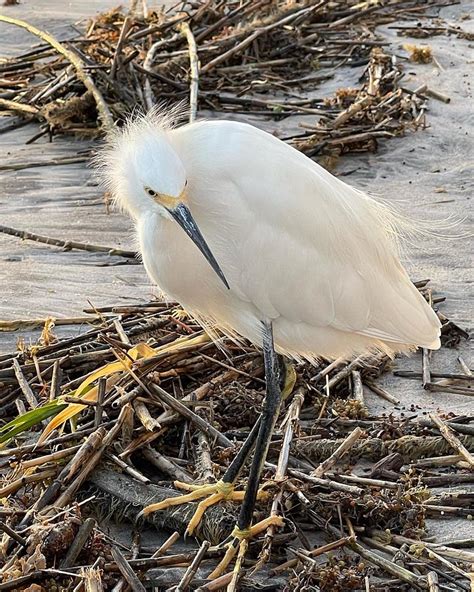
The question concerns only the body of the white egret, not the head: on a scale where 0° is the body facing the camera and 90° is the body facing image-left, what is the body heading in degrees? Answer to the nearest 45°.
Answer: approximately 45°
